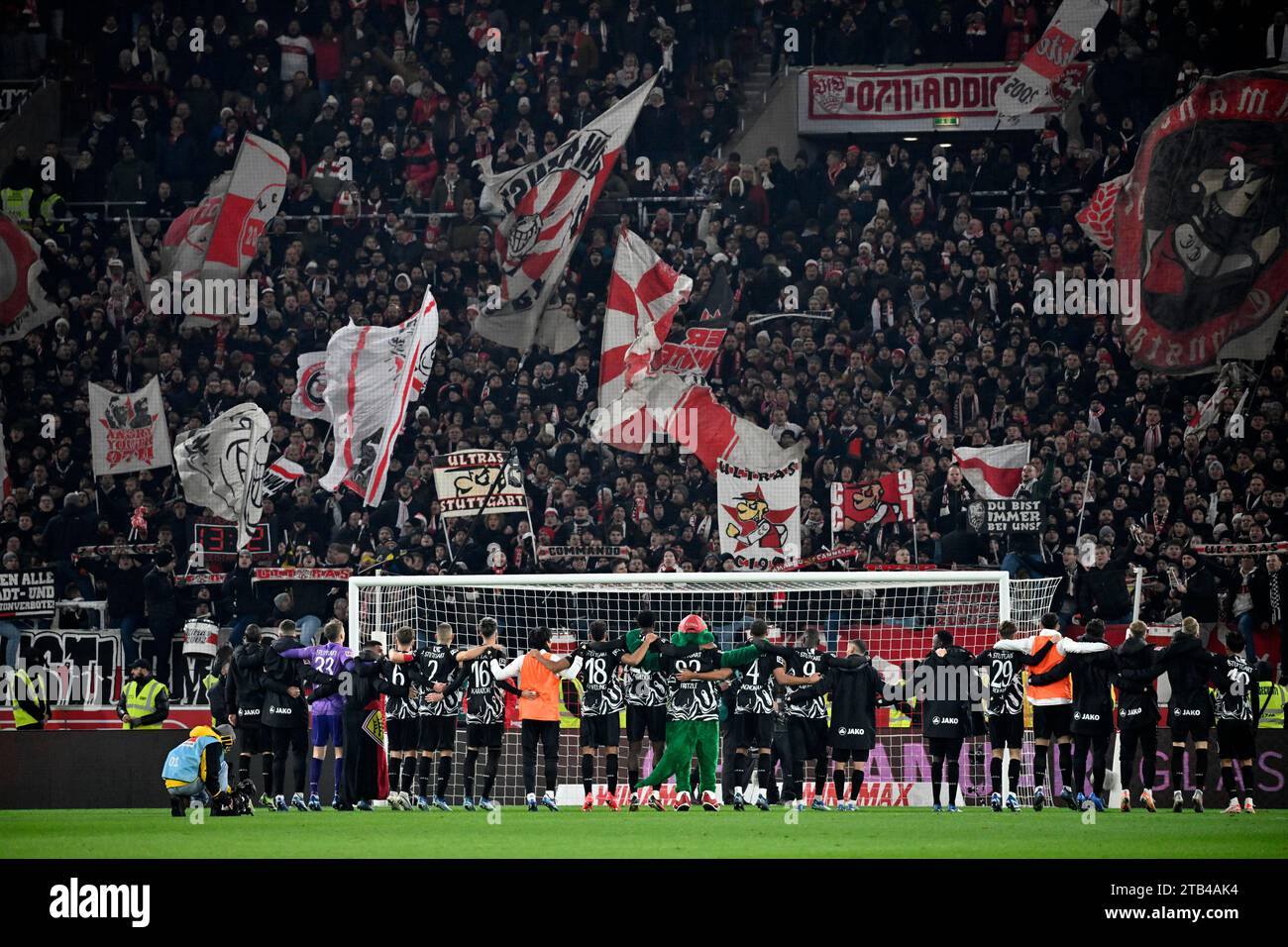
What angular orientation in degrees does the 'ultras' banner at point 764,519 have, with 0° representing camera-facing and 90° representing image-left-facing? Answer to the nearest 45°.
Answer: approximately 0°

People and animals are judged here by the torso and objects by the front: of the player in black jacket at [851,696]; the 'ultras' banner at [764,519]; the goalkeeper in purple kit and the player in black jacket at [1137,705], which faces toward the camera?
the 'ultras' banner

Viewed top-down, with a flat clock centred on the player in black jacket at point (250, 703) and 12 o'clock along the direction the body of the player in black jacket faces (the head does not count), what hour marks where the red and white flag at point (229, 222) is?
The red and white flag is roughly at 12 o'clock from the player in black jacket.

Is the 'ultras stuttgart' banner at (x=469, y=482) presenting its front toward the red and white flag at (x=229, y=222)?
no

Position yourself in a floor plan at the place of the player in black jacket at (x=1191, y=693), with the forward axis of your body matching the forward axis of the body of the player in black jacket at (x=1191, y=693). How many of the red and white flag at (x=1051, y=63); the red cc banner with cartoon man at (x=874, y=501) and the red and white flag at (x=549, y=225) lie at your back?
0

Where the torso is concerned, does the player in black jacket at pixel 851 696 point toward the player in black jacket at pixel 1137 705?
no

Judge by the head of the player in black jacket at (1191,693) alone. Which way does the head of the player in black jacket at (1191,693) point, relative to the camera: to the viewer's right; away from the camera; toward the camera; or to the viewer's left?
away from the camera

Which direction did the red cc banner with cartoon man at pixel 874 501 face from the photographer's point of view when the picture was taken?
facing the viewer

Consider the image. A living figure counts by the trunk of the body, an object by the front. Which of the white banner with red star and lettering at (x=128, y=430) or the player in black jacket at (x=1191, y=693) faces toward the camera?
the white banner with red star and lettering

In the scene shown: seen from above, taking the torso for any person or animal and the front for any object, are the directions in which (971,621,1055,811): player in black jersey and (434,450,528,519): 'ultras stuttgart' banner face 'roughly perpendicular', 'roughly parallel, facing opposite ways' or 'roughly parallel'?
roughly parallel, facing opposite ways

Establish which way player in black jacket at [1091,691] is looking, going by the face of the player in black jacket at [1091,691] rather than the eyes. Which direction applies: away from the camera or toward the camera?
away from the camera

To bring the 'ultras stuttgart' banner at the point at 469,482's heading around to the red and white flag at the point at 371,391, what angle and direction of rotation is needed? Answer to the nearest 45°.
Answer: approximately 135° to its right

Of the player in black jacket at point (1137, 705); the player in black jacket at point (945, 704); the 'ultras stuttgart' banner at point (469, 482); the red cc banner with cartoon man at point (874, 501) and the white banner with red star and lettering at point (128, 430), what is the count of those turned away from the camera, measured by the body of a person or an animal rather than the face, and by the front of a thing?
2

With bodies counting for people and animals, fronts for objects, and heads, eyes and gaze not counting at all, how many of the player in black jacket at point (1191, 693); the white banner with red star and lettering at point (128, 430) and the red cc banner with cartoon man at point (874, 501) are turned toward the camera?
2

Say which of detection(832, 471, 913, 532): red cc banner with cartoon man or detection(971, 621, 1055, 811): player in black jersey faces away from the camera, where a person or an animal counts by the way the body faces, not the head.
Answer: the player in black jersey

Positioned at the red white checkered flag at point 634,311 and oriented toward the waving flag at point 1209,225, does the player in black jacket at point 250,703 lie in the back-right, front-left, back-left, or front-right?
back-right

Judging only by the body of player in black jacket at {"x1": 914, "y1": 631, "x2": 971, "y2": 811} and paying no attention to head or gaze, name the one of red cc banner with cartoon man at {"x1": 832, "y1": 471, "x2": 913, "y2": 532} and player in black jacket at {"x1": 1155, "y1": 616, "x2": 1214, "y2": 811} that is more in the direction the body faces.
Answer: the red cc banner with cartoon man

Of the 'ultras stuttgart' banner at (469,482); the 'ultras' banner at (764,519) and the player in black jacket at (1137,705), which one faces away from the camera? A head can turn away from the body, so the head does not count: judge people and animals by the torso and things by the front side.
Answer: the player in black jacket

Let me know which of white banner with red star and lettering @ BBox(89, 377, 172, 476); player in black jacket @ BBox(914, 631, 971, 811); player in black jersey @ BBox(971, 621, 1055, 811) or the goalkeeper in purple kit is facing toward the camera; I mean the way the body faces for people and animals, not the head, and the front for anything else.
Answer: the white banner with red star and lettering

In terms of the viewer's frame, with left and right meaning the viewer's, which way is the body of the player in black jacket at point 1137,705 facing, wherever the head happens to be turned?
facing away from the viewer

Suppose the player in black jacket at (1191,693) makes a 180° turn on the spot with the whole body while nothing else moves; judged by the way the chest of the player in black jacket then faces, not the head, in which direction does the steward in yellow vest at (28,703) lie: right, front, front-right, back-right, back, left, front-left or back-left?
right

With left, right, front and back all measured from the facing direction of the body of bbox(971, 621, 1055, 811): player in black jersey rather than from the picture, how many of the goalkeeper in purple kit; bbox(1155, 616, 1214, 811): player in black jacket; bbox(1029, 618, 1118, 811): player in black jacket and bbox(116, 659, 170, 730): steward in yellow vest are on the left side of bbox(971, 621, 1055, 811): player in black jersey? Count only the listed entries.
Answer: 2

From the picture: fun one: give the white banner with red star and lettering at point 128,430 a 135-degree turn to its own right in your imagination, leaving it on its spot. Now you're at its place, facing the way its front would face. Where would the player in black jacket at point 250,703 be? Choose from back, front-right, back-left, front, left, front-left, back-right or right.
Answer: back-left

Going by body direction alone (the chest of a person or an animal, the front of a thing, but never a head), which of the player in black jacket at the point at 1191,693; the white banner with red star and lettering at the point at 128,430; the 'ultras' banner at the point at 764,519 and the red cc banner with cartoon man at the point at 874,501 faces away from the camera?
the player in black jacket

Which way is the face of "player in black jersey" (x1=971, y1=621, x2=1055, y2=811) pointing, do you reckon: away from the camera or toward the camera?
away from the camera
